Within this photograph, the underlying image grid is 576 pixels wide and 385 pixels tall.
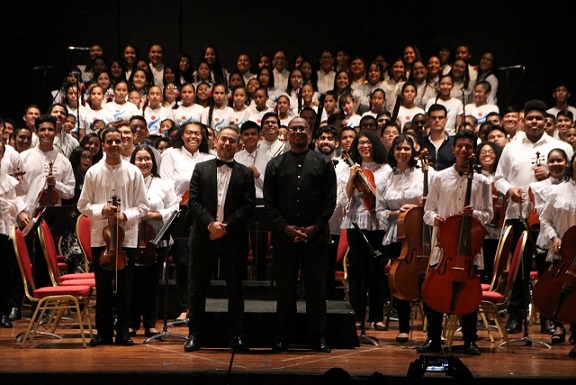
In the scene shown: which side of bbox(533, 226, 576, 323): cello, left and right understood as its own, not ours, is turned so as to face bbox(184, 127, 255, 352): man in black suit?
right

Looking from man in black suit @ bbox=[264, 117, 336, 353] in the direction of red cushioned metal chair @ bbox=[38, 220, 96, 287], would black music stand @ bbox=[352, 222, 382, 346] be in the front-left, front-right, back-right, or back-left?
back-right

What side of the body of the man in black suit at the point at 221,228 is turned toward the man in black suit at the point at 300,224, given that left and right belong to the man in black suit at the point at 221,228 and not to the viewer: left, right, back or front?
left

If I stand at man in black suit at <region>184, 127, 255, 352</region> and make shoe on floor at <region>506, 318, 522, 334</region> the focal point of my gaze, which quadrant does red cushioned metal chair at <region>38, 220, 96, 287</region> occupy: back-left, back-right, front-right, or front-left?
back-left

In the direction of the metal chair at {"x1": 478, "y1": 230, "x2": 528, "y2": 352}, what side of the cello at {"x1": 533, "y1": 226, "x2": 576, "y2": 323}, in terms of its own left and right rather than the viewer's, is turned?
right
